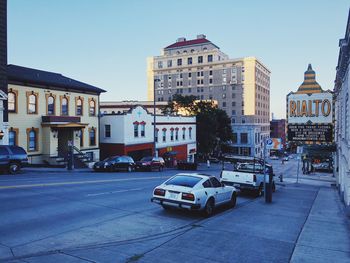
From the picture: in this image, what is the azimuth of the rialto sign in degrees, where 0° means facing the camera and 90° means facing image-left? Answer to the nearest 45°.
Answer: approximately 0°

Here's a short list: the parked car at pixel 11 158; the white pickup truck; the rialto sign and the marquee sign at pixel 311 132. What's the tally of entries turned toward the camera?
2

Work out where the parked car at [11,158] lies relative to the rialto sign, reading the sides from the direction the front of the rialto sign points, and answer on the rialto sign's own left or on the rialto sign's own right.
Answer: on the rialto sign's own right

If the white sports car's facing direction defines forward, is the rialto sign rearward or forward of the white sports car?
forward

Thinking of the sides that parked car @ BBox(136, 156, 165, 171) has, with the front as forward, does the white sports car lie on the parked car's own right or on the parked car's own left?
on the parked car's own left

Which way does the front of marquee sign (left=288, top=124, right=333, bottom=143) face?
toward the camera

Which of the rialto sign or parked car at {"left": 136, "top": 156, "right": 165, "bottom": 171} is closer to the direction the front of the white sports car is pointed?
the rialto sign

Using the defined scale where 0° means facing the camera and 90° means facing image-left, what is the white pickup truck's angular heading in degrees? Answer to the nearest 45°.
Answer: approximately 225°

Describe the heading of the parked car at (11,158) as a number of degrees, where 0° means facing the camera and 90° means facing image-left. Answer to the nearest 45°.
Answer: approximately 90°

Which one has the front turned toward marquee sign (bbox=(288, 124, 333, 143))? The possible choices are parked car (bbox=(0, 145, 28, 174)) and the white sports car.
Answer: the white sports car
